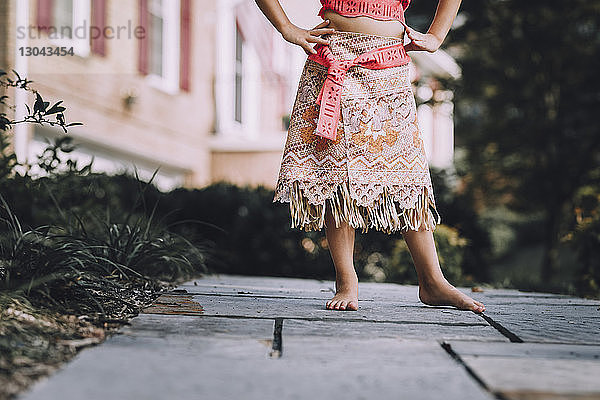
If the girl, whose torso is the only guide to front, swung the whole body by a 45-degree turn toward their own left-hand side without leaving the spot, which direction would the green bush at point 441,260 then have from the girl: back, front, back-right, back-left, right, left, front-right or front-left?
back-left

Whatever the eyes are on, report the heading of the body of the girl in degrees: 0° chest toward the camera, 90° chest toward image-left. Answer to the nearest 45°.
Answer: approximately 0°

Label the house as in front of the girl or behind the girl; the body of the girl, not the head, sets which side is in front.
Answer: behind
